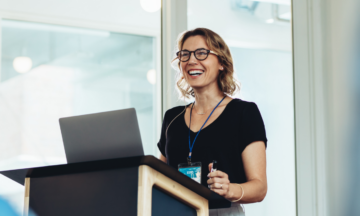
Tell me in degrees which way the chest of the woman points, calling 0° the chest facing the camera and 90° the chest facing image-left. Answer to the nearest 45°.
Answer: approximately 45°

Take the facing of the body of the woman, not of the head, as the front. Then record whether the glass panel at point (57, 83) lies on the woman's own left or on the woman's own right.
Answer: on the woman's own right

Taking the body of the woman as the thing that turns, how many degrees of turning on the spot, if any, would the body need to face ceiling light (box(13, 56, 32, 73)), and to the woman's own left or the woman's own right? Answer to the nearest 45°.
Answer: approximately 90° to the woman's own right

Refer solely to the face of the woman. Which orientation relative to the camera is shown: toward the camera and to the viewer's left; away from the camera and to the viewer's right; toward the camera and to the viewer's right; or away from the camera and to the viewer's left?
toward the camera and to the viewer's left

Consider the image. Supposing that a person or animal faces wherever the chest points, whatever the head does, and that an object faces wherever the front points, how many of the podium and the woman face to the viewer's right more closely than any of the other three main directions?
0
